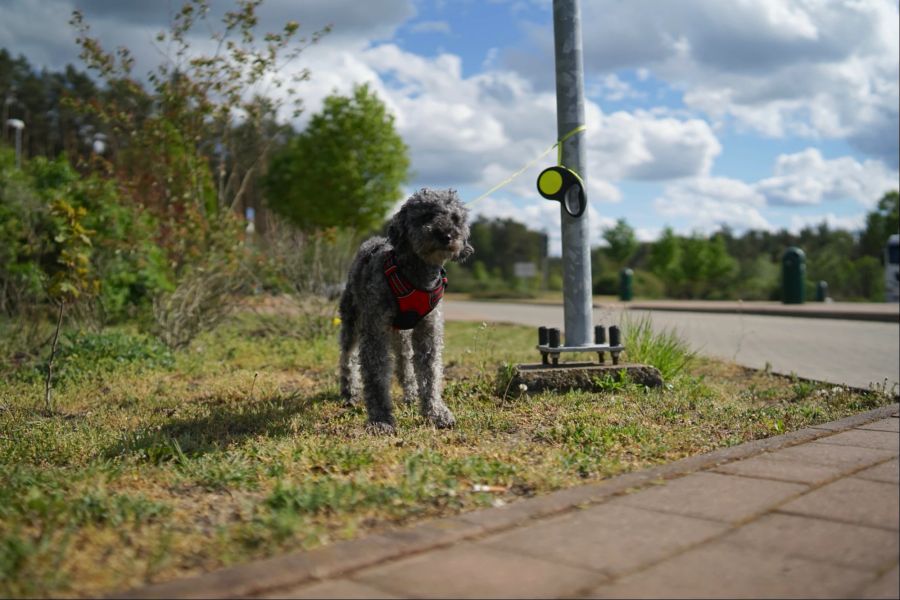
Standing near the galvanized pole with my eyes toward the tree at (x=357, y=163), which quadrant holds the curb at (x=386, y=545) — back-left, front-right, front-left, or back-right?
back-left

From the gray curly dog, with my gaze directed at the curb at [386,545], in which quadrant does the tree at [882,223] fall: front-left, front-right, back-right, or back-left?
back-left

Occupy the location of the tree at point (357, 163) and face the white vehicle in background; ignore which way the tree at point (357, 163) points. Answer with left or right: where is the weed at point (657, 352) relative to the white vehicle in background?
right

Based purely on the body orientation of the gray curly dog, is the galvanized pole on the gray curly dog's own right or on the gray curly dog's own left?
on the gray curly dog's own left

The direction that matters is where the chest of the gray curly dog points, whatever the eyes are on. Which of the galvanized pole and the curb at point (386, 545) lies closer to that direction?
the curb

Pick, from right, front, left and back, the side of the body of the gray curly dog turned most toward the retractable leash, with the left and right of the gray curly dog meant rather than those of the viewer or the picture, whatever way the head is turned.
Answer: left

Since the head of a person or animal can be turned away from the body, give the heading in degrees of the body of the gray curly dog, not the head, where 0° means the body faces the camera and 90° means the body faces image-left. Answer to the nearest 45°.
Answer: approximately 315°

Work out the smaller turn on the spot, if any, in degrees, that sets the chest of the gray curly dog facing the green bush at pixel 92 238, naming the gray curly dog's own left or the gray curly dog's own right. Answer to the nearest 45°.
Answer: approximately 180°

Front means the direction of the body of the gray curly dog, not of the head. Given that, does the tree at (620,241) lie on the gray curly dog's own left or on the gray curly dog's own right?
on the gray curly dog's own left

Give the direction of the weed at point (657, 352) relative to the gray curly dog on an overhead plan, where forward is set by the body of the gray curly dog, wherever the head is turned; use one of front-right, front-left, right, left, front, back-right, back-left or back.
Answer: left

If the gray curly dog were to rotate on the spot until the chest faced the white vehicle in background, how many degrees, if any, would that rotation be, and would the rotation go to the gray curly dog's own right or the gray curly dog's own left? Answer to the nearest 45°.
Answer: approximately 90° to the gray curly dog's own left

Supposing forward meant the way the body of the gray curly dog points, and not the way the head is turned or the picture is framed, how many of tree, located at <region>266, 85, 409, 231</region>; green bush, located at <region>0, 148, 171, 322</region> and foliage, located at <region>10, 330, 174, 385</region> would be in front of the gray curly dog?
0
